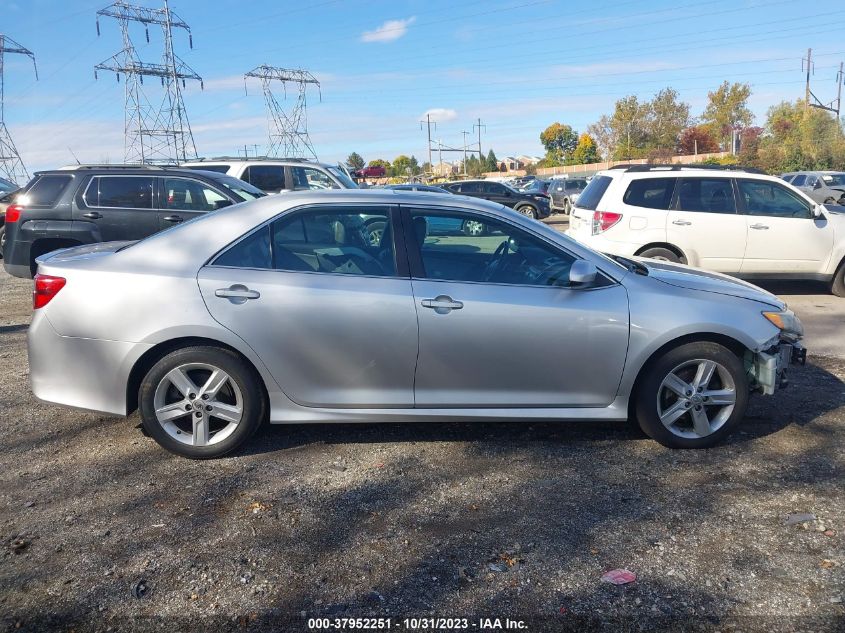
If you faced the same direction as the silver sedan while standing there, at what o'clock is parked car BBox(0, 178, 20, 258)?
The parked car is roughly at 8 o'clock from the silver sedan.

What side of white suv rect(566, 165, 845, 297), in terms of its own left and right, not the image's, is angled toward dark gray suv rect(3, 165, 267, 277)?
back

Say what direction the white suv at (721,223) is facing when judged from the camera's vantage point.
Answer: facing to the right of the viewer

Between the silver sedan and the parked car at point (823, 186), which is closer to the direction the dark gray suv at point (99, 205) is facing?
the parked car

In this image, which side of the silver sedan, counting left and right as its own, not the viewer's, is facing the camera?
right

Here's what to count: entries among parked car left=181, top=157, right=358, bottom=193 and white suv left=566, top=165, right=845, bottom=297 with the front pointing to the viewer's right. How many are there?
2

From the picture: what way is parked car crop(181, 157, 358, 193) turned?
to the viewer's right

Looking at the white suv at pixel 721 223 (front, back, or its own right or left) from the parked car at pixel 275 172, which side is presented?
back

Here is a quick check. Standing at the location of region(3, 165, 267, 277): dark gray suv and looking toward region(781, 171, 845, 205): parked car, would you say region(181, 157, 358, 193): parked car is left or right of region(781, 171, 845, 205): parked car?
left

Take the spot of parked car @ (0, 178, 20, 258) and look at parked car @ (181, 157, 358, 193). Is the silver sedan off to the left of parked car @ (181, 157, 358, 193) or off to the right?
right

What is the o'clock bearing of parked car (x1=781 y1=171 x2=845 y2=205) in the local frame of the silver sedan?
The parked car is roughly at 10 o'clock from the silver sedan.

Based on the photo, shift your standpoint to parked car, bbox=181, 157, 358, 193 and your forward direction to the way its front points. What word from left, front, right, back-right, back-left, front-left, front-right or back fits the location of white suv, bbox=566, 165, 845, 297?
front-right

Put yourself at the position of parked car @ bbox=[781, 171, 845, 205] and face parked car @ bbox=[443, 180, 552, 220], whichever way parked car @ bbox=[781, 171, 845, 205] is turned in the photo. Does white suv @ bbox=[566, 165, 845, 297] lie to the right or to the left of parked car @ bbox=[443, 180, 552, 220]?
left

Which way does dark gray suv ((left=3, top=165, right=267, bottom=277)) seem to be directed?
to the viewer's right

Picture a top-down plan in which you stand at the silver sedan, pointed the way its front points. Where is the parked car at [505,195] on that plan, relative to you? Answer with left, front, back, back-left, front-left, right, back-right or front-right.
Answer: left
